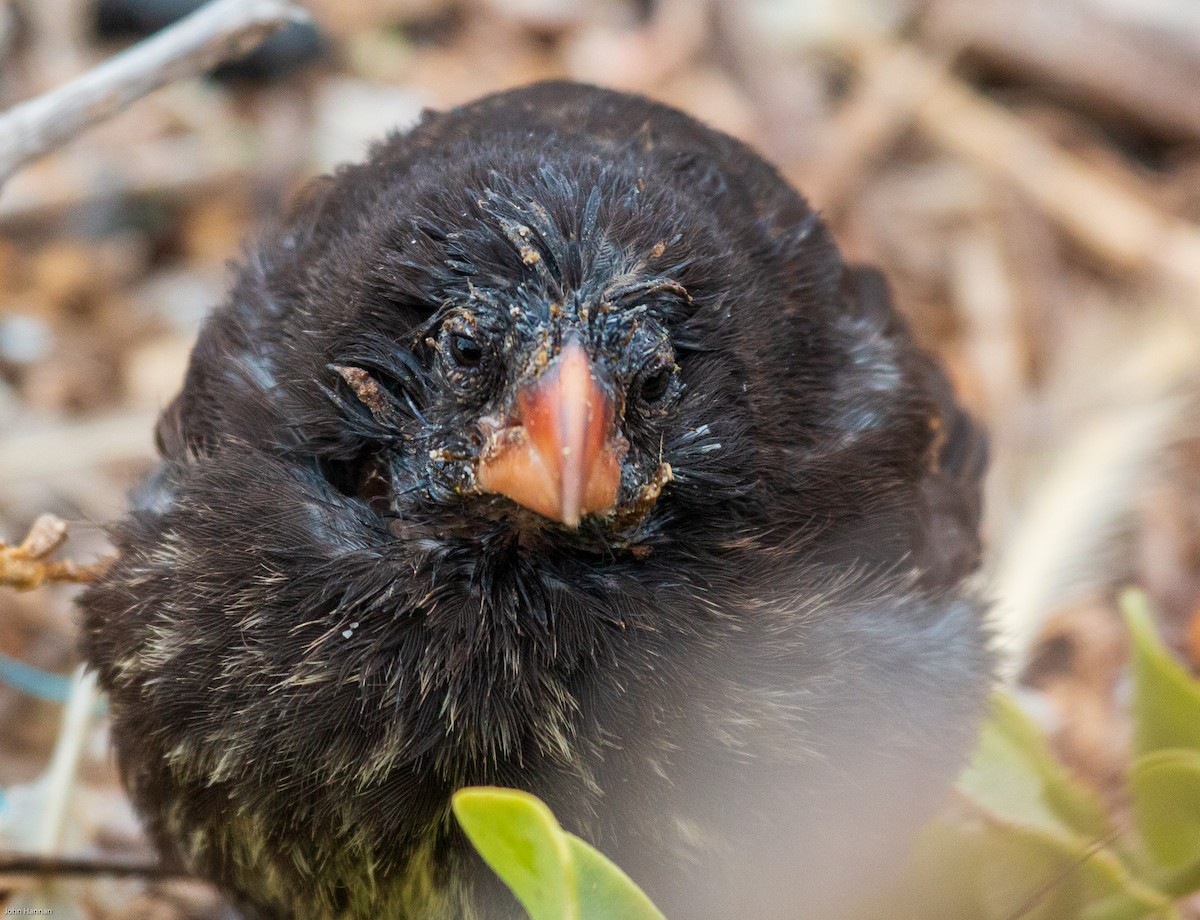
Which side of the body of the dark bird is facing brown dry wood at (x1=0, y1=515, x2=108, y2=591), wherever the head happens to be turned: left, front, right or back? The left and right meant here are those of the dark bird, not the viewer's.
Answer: right

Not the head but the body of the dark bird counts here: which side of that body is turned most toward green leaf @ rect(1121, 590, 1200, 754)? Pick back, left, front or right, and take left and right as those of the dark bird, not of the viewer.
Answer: left

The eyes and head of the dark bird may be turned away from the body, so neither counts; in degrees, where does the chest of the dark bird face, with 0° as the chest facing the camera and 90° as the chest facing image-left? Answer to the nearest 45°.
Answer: approximately 0°

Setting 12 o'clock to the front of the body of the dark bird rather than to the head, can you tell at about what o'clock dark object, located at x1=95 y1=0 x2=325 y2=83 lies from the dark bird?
The dark object is roughly at 5 o'clock from the dark bird.

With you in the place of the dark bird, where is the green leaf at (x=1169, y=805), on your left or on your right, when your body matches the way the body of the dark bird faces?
on your left
